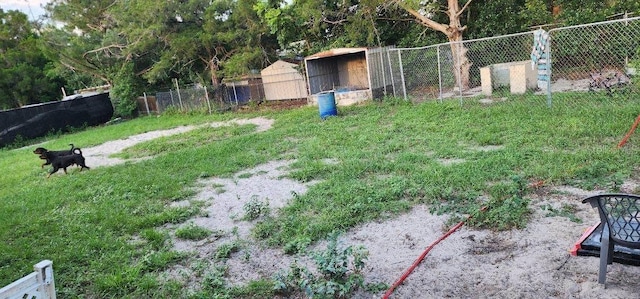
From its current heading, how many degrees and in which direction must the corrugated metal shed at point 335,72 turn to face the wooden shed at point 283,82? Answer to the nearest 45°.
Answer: approximately 135° to its right

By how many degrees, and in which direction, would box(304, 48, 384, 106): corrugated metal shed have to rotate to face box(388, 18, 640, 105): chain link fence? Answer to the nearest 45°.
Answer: approximately 45° to its left

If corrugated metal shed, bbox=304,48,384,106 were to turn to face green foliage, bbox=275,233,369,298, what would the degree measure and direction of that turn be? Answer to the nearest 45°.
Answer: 0° — it already faces it

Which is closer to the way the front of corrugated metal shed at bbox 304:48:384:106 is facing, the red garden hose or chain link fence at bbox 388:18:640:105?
the red garden hose

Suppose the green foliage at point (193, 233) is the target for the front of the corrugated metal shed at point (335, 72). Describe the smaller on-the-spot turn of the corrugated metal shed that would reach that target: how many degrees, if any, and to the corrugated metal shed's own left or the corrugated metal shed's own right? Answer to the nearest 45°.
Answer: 0° — it already faces it

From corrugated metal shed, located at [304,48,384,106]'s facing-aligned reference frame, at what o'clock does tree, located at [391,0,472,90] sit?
The tree is roughly at 8 o'clock from the corrugated metal shed.

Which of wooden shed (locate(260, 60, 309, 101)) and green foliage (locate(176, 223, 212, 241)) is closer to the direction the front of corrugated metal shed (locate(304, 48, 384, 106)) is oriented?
the green foliage

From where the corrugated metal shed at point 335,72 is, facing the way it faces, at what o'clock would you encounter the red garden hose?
The red garden hose is roughly at 12 o'clock from the corrugated metal shed.

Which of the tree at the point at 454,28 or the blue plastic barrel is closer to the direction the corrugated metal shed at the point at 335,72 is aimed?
the blue plastic barrel

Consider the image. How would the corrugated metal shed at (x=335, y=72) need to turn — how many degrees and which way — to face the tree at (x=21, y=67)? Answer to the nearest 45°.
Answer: approximately 90° to its right

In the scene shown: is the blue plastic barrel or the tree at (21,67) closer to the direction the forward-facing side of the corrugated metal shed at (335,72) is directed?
the blue plastic barrel

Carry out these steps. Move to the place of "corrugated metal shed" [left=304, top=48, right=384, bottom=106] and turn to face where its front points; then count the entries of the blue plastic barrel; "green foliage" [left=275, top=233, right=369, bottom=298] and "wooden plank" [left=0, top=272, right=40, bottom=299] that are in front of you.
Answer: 3

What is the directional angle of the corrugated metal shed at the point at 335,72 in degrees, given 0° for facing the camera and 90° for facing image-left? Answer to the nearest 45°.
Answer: approximately 0°

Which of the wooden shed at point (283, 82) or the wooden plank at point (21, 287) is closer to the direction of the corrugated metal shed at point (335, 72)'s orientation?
the wooden plank
